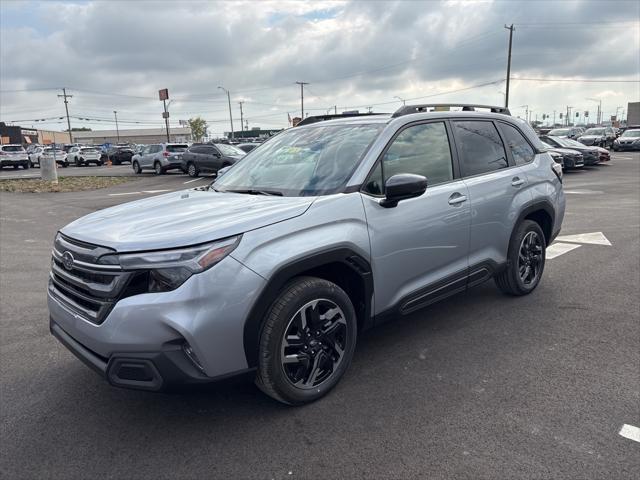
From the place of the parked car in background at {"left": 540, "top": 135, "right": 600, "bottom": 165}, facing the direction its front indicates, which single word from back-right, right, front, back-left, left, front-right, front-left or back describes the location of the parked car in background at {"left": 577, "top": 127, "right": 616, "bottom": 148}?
back-left

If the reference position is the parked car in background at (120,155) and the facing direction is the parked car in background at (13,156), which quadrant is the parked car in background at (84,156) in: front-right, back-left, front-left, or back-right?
front-right

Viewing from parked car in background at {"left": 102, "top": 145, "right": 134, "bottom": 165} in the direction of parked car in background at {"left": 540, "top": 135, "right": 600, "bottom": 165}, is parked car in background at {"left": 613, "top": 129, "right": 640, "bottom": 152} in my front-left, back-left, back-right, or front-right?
front-left

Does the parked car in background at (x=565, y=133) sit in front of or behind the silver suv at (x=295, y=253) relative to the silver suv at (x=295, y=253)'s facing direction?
behind

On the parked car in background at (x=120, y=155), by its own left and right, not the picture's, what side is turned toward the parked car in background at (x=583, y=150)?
right

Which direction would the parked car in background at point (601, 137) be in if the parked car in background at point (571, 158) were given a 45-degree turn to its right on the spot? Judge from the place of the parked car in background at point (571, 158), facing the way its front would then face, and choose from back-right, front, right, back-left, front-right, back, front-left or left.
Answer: back

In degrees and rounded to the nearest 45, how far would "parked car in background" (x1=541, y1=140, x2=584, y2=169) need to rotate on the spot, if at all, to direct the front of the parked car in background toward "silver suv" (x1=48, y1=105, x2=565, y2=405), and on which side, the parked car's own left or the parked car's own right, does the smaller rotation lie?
approximately 45° to the parked car's own right

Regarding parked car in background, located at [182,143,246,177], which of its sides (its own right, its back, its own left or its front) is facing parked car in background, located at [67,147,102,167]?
back

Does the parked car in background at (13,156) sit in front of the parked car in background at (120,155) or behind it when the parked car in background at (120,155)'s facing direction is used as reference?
in front
